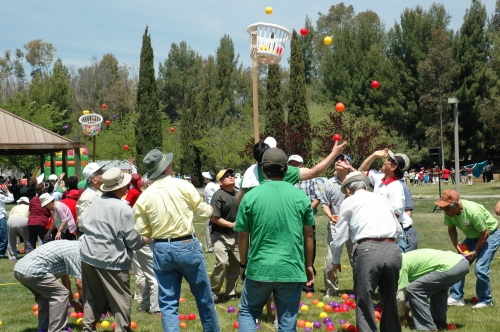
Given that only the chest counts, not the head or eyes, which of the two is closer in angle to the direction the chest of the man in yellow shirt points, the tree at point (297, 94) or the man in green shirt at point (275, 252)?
the tree

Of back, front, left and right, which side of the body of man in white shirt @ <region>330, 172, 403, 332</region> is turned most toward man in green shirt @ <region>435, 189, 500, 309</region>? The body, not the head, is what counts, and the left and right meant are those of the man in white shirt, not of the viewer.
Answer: right

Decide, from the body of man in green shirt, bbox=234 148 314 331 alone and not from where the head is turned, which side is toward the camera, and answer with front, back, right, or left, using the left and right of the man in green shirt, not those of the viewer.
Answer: back

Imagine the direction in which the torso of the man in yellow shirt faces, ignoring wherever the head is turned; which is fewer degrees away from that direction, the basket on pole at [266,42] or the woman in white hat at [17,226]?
the basket on pole

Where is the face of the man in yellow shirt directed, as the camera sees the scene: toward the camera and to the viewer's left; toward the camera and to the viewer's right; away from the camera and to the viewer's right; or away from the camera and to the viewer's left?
away from the camera and to the viewer's right

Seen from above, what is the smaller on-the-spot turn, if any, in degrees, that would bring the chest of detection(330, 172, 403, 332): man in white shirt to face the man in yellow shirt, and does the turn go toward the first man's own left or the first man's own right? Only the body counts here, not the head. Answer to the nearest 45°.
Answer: approximately 45° to the first man's own left

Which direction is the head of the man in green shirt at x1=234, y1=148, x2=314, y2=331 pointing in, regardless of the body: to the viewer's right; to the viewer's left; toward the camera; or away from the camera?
away from the camera

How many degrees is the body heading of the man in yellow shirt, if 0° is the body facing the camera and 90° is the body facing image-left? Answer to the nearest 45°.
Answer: approximately 225°

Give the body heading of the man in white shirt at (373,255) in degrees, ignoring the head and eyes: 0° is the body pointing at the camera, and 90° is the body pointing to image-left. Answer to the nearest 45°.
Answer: approximately 135°

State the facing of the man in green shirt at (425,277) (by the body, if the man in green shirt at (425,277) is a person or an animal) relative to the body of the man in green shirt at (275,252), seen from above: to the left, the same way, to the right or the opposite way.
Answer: to the left

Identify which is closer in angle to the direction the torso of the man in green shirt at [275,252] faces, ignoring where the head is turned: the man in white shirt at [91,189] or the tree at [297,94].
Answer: the tree

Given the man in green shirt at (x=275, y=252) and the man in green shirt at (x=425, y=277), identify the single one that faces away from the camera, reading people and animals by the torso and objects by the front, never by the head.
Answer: the man in green shirt at (x=275, y=252)

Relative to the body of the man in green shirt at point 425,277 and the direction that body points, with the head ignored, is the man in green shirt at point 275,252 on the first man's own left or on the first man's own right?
on the first man's own left

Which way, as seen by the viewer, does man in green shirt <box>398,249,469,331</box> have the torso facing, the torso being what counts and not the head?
to the viewer's left
